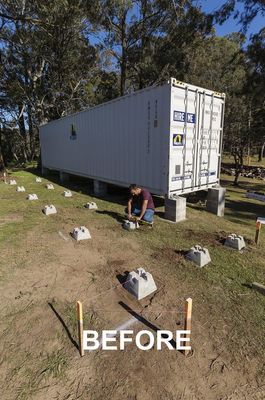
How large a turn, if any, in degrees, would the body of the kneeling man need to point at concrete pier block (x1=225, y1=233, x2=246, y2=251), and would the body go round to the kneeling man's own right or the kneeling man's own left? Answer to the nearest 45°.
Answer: approximately 90° to the kneeling man's own left

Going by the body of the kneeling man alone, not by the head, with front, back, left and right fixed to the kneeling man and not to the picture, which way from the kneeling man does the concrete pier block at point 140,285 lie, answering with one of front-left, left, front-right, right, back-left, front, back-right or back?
front-left

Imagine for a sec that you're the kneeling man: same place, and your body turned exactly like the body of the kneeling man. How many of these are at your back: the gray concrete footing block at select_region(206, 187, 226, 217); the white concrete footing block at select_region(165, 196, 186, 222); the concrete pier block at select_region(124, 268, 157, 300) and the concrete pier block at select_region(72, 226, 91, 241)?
2

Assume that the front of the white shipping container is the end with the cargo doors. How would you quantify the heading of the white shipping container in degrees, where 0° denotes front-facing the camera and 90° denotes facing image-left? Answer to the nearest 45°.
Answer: approximately 315°

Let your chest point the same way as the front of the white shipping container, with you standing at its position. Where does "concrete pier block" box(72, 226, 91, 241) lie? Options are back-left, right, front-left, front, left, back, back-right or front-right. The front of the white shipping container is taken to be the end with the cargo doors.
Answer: right

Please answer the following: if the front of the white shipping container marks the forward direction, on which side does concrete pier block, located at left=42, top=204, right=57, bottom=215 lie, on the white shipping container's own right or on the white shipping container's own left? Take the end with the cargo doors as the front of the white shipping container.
on the white shipping container's own right

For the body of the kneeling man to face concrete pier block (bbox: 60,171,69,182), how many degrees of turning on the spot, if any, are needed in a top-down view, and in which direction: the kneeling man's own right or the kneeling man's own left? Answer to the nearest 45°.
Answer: approximately 90° to the kneeling man's own right
